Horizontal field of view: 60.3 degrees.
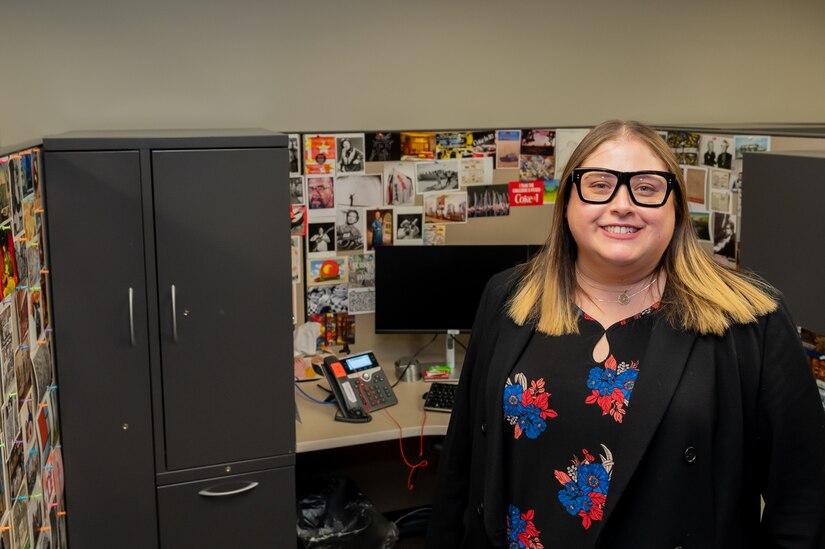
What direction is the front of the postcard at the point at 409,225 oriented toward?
toward the camera

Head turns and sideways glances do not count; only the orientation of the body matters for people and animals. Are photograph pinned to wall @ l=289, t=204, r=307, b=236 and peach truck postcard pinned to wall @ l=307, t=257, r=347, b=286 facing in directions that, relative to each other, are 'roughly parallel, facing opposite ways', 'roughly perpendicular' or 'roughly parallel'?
roughly parallel

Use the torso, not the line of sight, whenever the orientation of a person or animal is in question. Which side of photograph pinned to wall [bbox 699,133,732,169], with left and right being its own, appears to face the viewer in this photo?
front

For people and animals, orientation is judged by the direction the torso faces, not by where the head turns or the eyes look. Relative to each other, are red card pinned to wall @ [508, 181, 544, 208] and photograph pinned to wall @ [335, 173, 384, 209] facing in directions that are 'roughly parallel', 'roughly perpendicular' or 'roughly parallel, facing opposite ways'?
roughly parallel

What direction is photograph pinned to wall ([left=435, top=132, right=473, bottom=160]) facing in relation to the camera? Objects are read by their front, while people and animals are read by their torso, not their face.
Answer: toward the camera

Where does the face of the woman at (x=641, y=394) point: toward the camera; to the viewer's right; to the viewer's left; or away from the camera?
toward the camera
